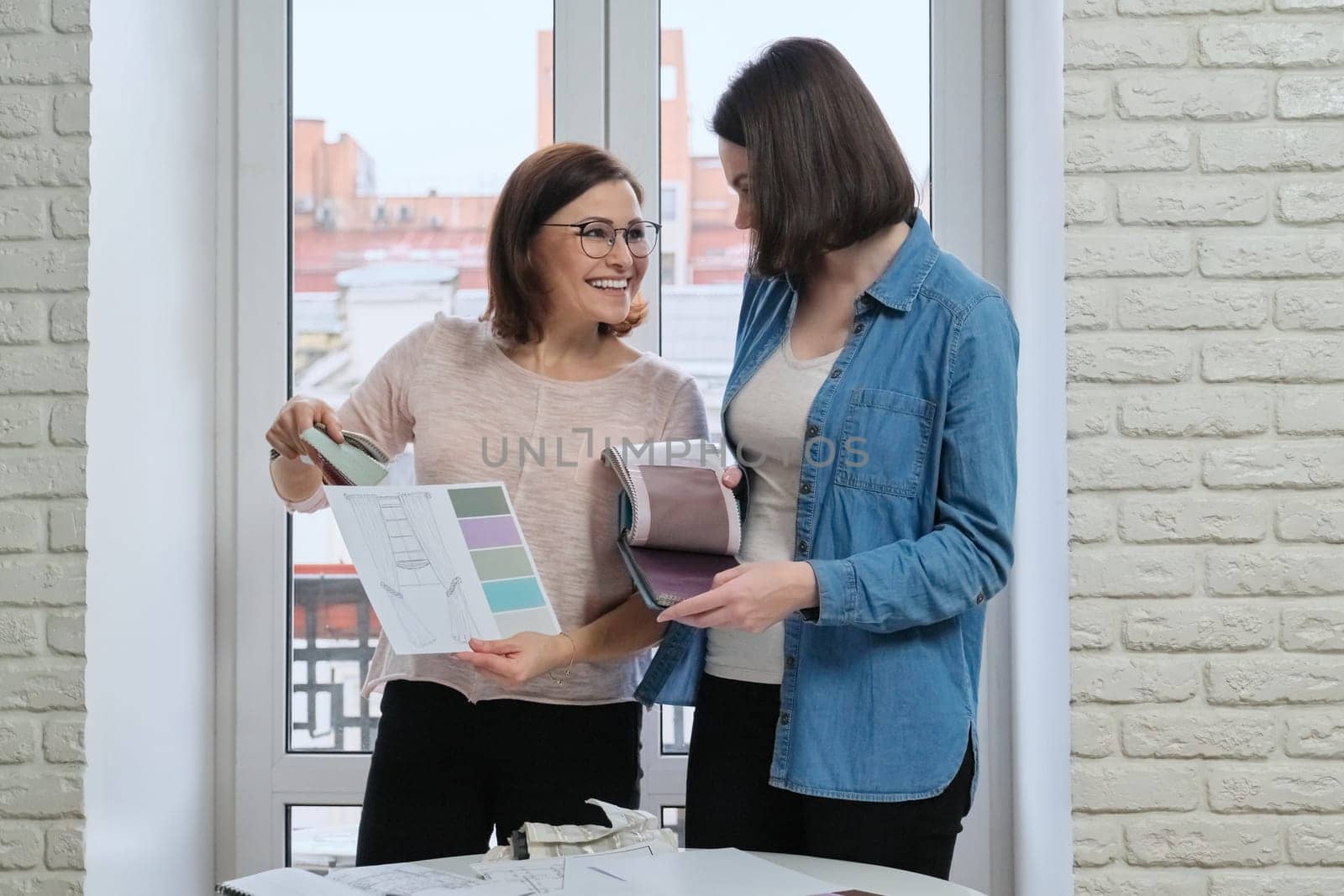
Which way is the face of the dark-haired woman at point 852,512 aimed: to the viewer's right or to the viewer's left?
to the viewer's left

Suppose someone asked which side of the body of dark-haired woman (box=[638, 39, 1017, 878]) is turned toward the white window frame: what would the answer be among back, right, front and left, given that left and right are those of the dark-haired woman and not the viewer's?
right

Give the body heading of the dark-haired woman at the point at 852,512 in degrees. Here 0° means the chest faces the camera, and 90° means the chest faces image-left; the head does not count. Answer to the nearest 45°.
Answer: approximately 45°

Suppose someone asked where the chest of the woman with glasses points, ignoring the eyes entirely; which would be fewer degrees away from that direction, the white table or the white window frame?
the white table
